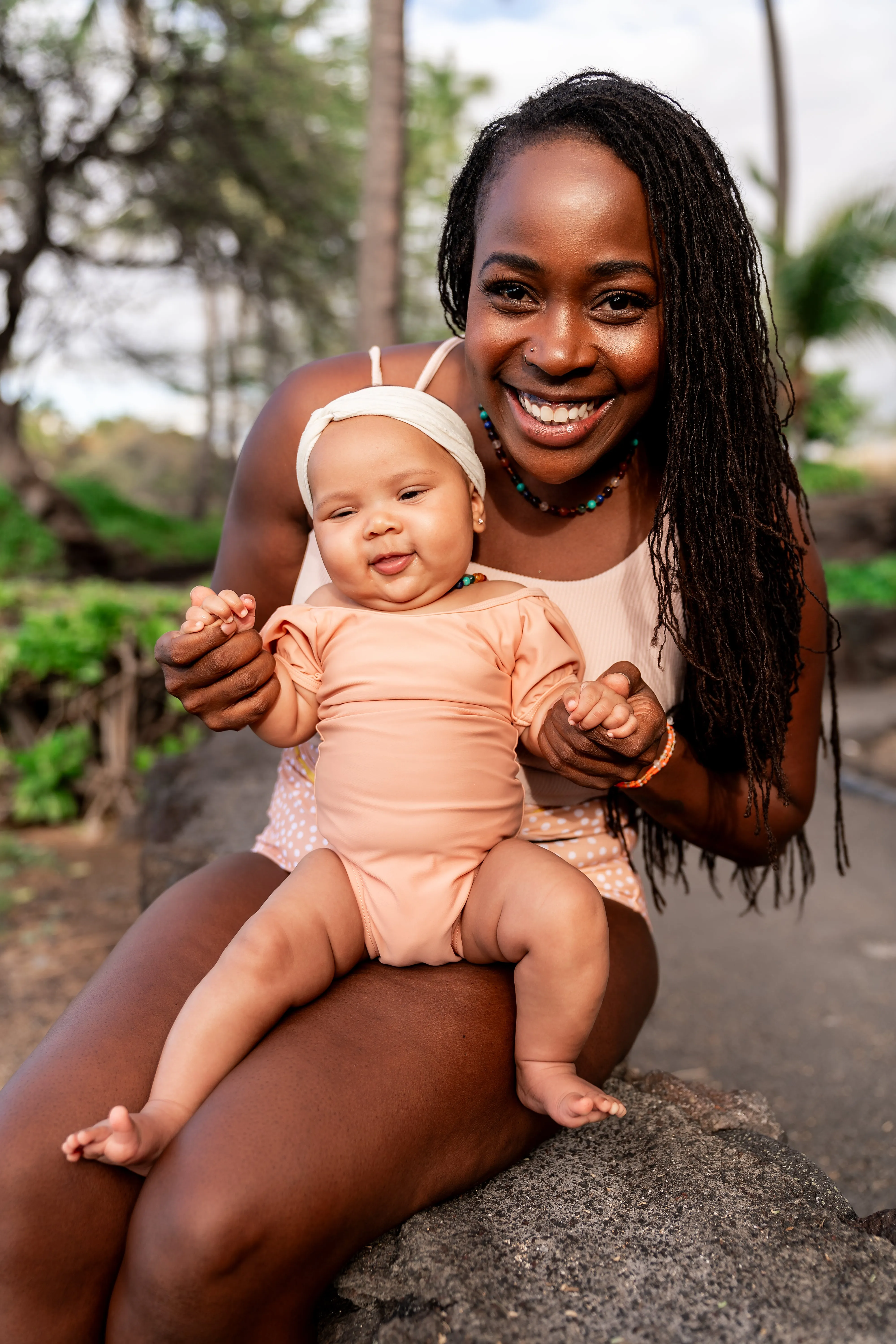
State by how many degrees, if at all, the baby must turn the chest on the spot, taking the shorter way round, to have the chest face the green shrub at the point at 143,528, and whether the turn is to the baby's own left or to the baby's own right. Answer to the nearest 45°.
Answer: approximately 180°

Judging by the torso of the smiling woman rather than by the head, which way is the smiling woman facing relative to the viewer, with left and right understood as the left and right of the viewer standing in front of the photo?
facing the viewer and to the left of the viewer

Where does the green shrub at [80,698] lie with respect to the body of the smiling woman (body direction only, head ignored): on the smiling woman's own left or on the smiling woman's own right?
on the smiling woman's own right

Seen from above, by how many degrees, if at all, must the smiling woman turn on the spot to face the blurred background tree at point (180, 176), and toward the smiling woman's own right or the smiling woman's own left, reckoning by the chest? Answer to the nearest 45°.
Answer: approximately 135° to the smiling woman's own right

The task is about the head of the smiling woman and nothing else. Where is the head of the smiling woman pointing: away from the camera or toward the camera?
toward the camera

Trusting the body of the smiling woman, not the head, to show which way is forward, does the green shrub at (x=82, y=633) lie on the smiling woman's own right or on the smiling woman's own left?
on the smiling woman's own right

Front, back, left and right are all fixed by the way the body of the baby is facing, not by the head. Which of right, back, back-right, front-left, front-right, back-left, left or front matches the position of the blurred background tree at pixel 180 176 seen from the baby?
back

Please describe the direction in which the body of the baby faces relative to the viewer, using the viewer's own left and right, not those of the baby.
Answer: facing the viewer
